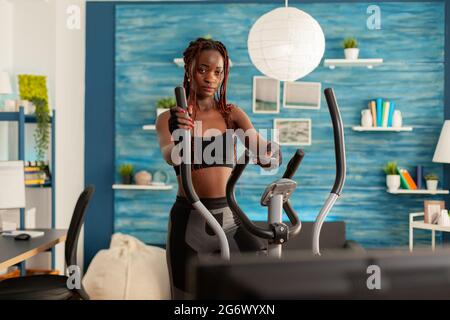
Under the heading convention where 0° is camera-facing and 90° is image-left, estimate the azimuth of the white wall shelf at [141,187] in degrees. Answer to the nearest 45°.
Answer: approximately 0°

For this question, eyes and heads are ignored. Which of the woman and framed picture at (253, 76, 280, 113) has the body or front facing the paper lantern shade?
the framed picture

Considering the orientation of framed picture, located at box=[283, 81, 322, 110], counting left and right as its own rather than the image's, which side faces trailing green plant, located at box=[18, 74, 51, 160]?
right

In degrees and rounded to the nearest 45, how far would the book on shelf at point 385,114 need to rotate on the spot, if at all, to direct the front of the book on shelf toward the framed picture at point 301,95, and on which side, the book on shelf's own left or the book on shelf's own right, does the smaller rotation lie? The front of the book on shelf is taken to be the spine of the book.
approximately 90° to the book on shelf's own right

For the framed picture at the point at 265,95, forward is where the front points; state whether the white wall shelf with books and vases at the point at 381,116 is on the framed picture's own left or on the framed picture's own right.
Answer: on the framed picture's own left

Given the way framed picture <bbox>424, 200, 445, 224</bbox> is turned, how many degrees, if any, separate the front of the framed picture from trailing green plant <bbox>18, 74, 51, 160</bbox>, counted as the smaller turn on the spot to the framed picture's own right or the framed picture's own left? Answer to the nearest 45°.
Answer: approximately 90° to the framed picture's own right

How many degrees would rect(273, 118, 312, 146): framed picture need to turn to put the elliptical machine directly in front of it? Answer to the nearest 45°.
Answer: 0° — it already faces it

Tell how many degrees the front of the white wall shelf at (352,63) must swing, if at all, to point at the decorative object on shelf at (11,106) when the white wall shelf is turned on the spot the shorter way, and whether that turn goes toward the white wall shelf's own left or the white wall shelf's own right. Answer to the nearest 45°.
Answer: approximately 90° to the white wall shelf's own right

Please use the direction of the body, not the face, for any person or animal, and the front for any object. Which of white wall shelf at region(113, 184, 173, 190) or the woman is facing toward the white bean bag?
the white wall shelf

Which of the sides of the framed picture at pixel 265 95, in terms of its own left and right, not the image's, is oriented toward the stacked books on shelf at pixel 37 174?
right
